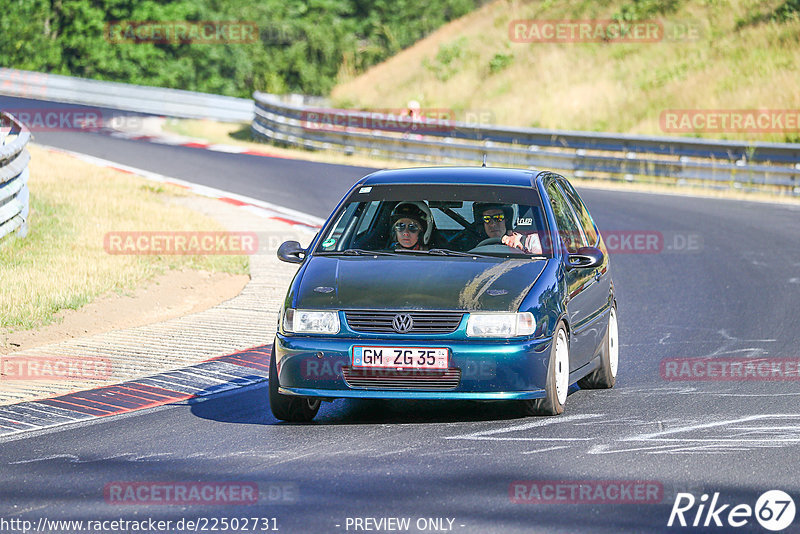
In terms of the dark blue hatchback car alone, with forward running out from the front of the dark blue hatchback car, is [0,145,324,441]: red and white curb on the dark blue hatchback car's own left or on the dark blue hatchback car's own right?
on the dark blue hatchback car's own right

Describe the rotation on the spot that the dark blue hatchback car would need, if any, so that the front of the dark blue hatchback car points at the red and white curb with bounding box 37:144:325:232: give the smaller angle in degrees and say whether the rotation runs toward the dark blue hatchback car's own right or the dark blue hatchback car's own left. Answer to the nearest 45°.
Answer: approximately 180°

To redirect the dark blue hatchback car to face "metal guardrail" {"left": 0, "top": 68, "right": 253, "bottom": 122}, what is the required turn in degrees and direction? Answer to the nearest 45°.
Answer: approximately 180°

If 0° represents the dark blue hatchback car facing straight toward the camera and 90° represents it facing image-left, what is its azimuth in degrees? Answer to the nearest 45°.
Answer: approximately 0°

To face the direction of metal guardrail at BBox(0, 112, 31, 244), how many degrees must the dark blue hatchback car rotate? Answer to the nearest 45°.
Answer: approximately 135° to its right

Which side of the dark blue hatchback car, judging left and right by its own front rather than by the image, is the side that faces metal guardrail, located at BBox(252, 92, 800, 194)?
back
